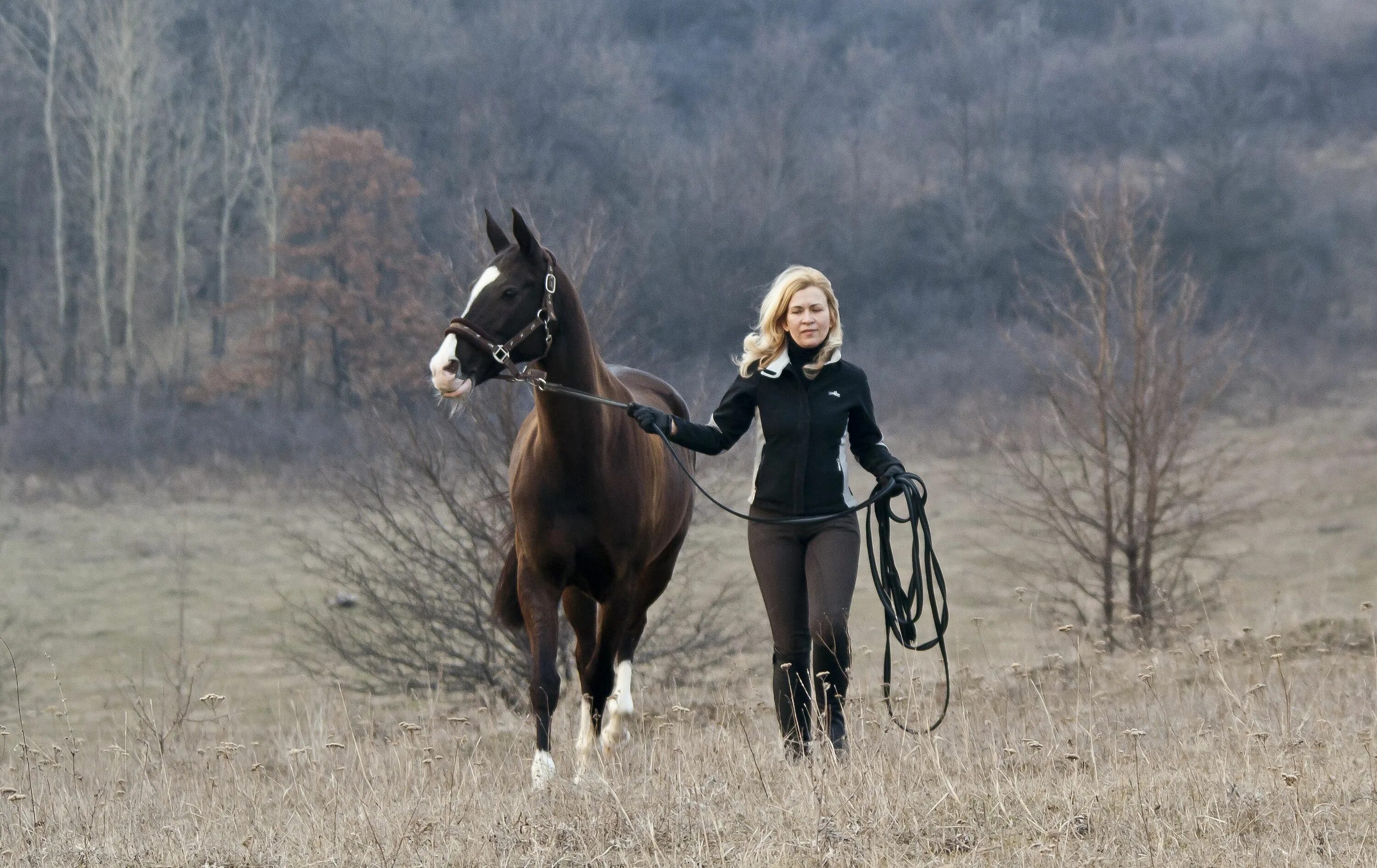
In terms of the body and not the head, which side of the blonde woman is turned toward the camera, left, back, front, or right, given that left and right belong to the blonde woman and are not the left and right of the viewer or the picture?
front

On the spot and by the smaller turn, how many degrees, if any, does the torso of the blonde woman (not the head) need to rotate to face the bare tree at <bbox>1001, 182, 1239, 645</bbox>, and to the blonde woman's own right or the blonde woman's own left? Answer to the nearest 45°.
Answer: approximately 180°

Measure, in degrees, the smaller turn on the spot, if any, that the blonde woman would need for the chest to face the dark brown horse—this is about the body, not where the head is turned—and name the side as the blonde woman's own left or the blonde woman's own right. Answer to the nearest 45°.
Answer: approximately 135° to the blonde woman's own right

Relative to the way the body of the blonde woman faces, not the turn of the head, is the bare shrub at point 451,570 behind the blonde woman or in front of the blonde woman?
behind

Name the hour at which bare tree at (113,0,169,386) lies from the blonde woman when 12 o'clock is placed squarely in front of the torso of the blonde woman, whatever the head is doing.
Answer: The bare tree is roughly at 5 o'clock from the blonde woman.

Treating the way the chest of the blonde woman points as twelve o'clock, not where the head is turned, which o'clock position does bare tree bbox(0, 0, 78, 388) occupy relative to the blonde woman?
The bare tree is roughly at 5 o'clock from the blonde woman.

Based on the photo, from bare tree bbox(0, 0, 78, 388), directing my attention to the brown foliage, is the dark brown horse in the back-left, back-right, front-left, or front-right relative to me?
front-right

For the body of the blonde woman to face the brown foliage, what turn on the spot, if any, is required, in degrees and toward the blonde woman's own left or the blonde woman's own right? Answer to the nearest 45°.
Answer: approximately 180°

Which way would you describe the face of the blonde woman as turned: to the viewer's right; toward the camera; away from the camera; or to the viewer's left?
toward the camera

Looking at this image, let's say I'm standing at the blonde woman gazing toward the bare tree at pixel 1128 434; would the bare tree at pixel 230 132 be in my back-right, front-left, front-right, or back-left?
front-left
